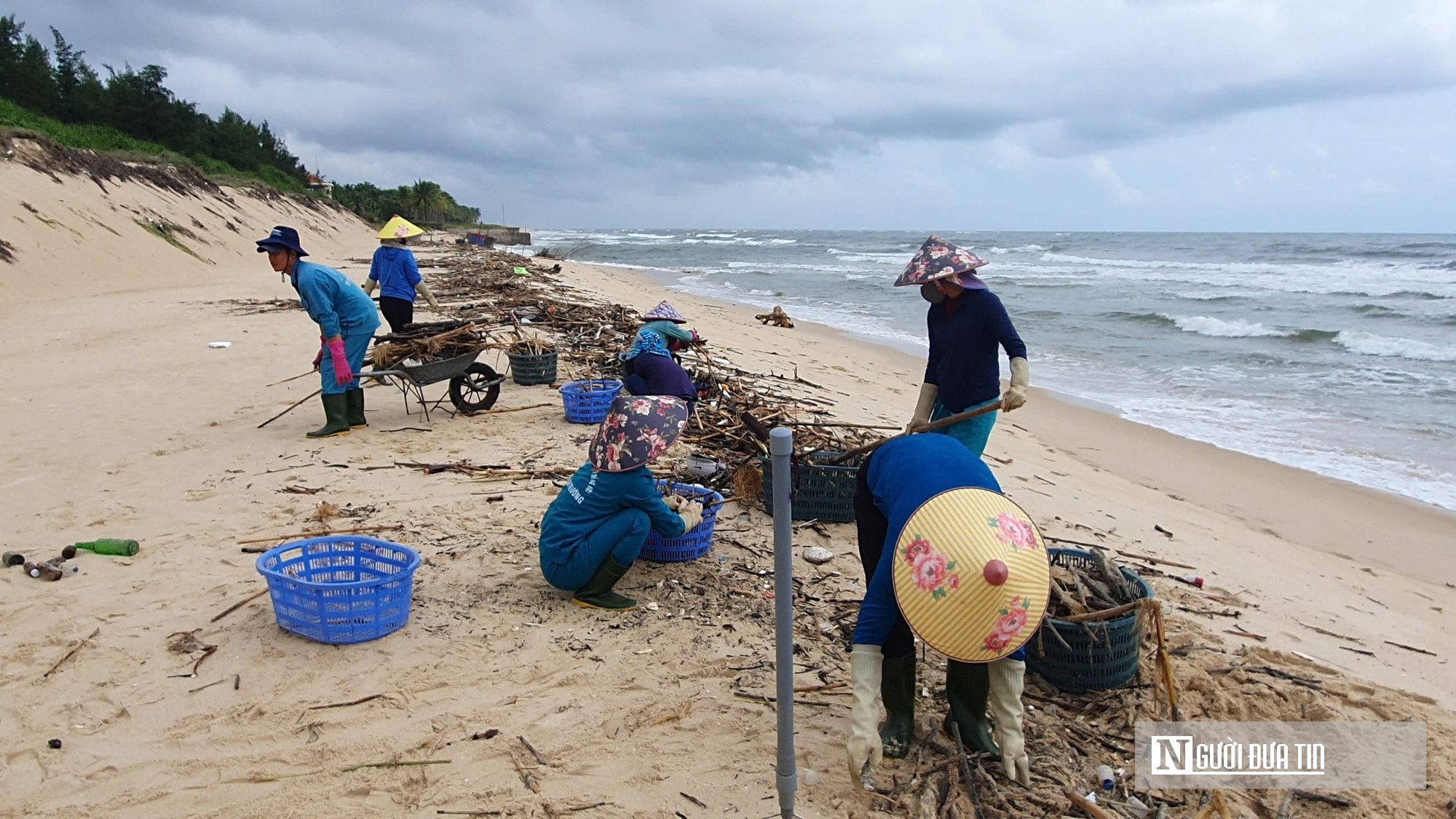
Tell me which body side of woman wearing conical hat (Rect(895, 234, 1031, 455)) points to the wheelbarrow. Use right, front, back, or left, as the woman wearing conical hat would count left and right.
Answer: right

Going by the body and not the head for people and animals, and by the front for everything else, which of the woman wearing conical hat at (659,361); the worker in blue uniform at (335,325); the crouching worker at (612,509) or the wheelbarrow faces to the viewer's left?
the worker in blue uniform

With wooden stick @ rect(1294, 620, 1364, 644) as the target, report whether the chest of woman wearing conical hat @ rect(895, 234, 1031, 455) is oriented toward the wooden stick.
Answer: no

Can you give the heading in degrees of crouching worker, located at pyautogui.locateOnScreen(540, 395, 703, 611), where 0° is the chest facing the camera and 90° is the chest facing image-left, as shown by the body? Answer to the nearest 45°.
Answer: approximately 270°

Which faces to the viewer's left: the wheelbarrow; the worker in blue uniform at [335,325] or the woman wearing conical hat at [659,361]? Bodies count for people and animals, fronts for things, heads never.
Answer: the worker in blue uniform

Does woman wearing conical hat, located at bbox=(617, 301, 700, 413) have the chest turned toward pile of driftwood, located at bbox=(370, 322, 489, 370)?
no

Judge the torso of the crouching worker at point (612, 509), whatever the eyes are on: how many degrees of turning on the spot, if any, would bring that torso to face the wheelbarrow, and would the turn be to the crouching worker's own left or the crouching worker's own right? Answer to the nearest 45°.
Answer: approximately 90° to the crouching worker's own left

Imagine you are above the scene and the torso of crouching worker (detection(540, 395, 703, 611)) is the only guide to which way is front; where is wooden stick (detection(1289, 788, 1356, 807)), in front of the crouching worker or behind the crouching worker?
in front

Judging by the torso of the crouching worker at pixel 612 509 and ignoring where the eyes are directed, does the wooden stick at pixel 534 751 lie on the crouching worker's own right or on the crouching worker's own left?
on the crouching worker's own right

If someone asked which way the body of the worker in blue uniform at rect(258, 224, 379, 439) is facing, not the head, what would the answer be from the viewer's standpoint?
to the viewer's left

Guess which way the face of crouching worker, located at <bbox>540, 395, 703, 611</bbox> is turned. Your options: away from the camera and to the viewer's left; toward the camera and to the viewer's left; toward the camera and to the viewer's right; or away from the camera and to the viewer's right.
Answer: away from the camera and to the viewer's right

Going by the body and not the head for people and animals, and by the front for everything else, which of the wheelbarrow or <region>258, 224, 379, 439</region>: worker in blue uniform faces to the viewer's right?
the wheelbarrow

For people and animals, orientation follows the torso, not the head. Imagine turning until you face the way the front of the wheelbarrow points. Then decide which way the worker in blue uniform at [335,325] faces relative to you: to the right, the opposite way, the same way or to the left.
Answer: the opposite way

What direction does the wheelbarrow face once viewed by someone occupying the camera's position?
facing to the right of the viewer
